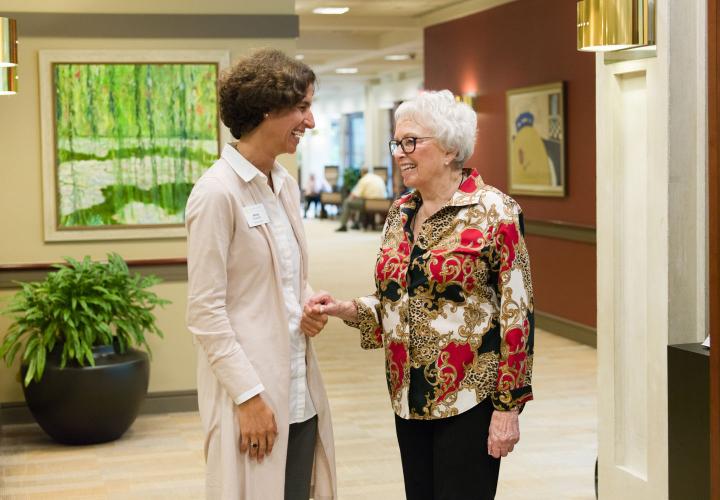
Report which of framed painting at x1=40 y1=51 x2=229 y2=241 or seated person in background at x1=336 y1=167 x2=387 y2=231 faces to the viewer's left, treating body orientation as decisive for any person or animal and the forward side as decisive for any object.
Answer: the seated person in background

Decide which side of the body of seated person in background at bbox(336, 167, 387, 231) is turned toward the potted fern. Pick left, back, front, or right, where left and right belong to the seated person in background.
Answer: left

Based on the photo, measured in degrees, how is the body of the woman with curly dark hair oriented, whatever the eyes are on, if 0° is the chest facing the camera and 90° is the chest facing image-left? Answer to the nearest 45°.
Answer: approximately 315°

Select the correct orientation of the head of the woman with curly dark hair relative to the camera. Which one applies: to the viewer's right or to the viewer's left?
to the viewer's right

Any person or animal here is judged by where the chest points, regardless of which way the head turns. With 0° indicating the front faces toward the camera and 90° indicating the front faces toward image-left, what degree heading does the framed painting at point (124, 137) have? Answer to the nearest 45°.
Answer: approximately 0°

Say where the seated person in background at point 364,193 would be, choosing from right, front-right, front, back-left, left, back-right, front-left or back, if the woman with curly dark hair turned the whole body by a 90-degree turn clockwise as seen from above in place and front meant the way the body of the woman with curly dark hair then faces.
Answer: back-right

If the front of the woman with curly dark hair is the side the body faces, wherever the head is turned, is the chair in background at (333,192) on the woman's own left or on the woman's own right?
on the woman's own left

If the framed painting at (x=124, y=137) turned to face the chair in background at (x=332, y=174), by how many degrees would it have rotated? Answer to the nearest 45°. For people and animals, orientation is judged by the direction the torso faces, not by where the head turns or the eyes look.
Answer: approximately 180°

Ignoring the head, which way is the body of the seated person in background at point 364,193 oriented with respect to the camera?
to the viewer's left
